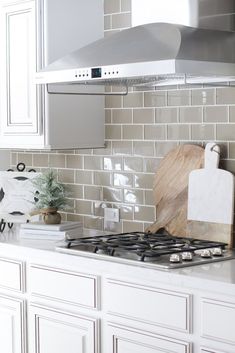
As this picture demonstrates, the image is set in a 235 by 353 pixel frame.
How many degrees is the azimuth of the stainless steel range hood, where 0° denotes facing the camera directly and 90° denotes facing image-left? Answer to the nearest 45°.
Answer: approximately 45°

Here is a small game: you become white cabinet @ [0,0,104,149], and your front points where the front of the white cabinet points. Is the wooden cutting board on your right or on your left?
on your left

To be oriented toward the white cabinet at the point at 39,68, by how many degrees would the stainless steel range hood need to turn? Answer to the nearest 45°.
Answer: approximately 90° to its right

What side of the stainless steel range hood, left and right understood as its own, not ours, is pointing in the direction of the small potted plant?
right

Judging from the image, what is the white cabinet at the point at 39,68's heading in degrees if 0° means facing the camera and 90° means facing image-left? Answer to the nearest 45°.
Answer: approximately 45°
